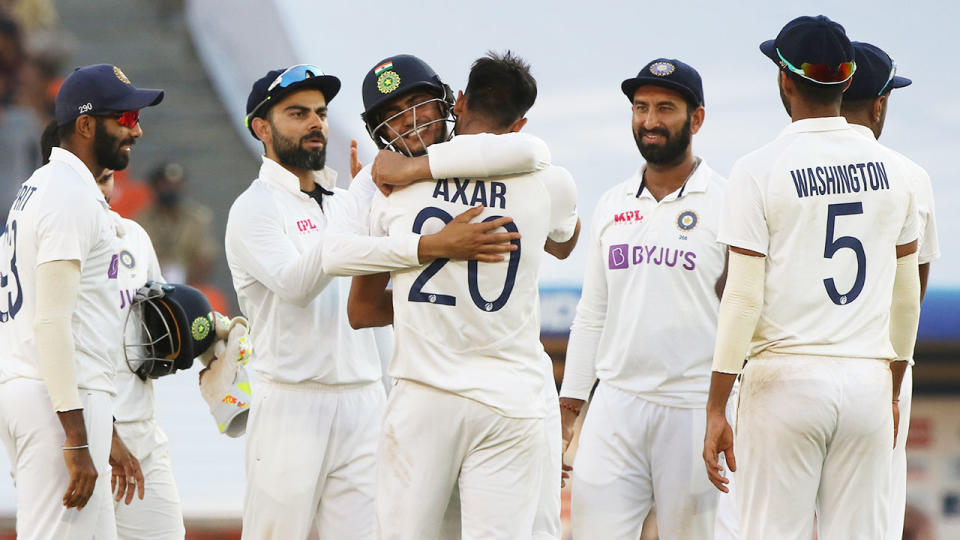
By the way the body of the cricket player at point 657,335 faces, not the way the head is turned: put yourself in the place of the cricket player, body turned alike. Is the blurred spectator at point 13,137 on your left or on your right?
on your right

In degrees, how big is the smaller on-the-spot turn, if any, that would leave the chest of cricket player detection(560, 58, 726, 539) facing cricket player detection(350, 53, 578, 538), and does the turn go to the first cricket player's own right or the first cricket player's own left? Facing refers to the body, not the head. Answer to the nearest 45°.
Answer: approximately 45° to the first cricket player's own right

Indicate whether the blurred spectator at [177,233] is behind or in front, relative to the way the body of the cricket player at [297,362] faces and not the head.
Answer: behind

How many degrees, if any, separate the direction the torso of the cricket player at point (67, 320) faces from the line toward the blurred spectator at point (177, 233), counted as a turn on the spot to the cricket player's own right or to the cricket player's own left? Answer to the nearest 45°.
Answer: approximately 90° to the cricket player's own left

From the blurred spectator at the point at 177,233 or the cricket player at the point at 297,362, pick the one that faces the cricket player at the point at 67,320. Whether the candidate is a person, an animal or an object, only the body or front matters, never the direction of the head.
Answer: the blurred spectator

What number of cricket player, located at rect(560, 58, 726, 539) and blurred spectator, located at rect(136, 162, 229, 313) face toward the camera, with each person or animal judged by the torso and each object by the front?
2

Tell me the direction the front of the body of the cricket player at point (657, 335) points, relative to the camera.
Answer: toward the camera

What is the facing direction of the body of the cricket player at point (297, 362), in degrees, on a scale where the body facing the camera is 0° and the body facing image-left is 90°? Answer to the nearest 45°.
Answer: approximately 315°

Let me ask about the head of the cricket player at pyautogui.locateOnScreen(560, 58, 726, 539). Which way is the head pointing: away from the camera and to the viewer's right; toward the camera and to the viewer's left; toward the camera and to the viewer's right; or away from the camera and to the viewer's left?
toward the camera and to the viewer's left

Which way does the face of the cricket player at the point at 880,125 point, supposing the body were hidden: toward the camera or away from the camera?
away from the camera

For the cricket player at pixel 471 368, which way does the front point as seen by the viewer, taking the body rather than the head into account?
away from the camera

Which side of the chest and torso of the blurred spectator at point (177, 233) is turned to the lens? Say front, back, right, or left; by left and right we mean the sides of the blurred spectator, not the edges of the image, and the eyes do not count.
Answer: front

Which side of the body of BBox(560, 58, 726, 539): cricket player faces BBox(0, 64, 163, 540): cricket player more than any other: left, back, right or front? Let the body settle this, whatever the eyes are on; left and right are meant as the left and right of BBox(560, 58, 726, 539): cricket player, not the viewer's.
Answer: right

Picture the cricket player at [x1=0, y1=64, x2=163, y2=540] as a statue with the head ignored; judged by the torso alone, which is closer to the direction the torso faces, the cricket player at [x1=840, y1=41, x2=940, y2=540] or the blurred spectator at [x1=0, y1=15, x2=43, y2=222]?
the cricket player

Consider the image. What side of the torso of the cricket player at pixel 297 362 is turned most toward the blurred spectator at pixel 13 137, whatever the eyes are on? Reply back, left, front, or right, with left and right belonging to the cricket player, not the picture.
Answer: back

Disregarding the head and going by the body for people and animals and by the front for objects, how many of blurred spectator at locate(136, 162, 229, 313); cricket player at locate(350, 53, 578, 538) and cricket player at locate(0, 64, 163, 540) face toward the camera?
1

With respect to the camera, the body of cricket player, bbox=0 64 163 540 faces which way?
to the viewer's right

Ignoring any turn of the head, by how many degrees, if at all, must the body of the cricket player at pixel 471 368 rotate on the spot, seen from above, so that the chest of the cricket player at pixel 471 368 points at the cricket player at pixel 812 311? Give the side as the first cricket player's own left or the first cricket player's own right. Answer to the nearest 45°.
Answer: approximately 90° to the first cricket player's own right

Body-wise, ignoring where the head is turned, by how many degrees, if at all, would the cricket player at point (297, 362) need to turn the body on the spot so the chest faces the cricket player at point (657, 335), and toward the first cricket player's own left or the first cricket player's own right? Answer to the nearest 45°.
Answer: approximately 45° to the first cricket player's own left
